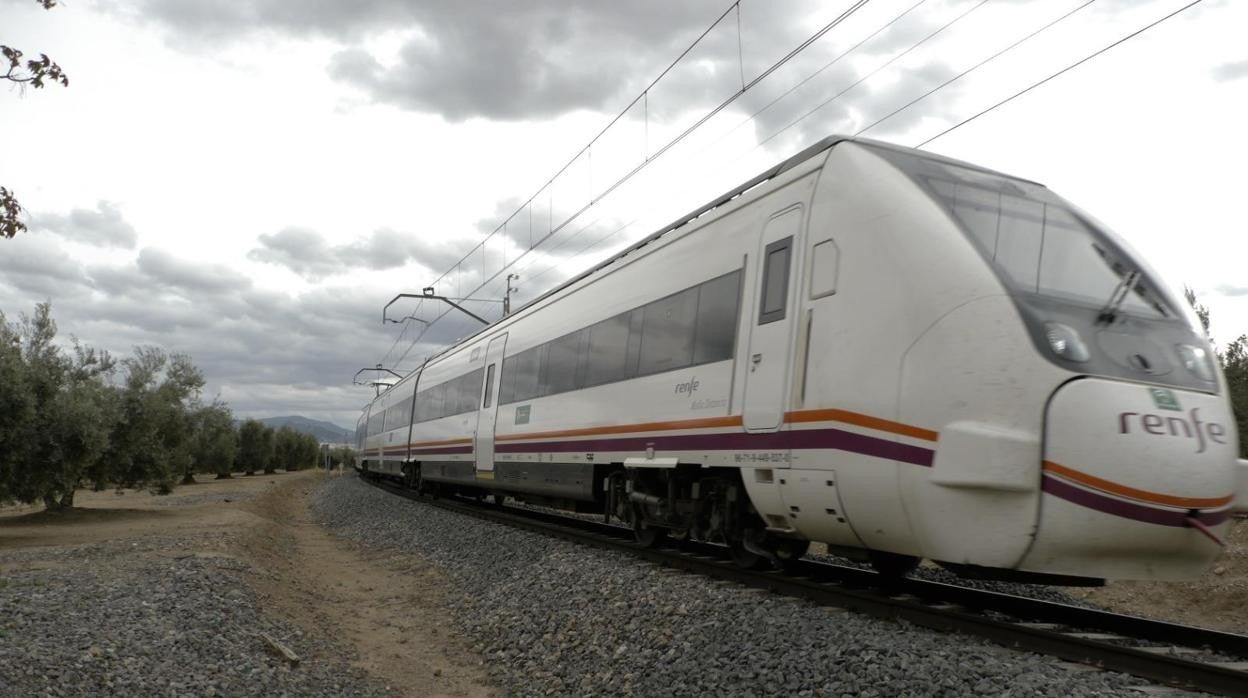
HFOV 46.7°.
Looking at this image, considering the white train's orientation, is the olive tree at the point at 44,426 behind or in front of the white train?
behind

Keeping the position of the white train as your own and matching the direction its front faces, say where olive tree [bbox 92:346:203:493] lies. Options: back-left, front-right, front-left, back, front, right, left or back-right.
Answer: back

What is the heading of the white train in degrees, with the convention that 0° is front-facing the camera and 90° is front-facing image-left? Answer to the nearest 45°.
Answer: approximately 315°

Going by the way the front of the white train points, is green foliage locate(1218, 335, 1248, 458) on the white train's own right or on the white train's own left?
on the white train's own left
